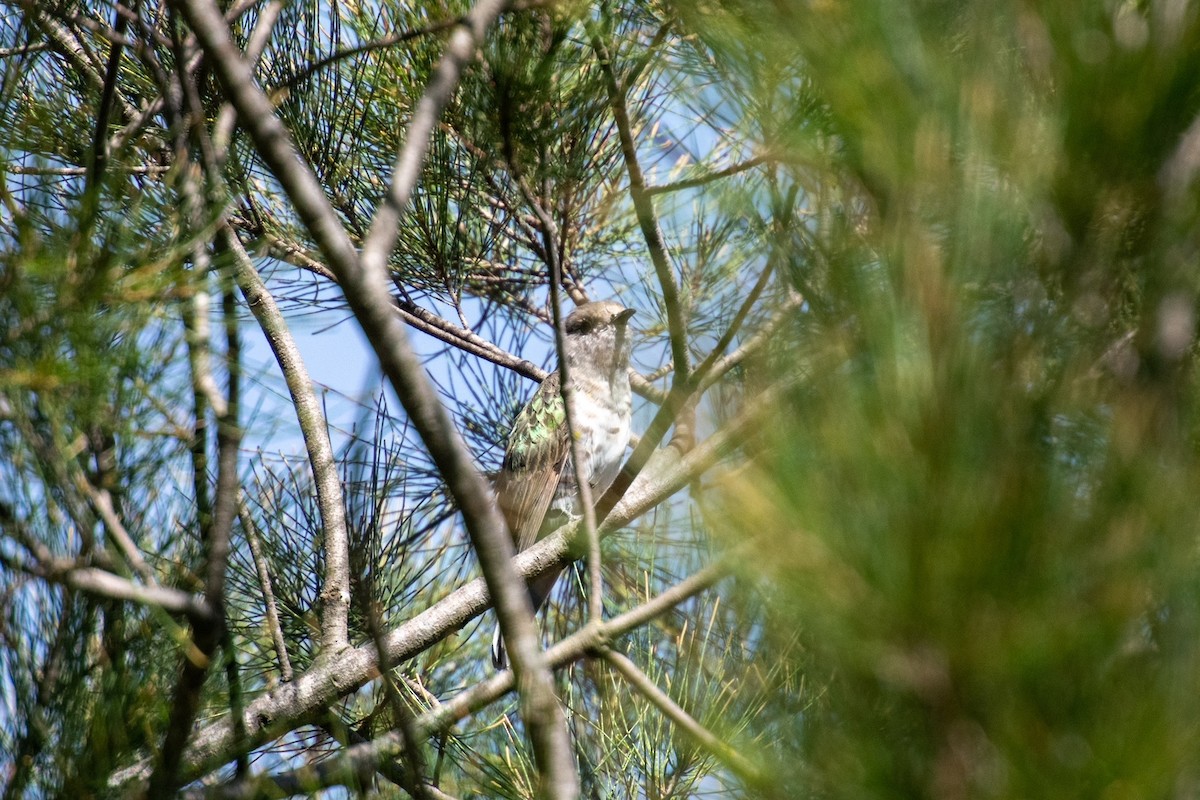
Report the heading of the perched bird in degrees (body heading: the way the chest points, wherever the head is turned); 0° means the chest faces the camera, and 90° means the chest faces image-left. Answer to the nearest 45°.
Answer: approximately 315°
